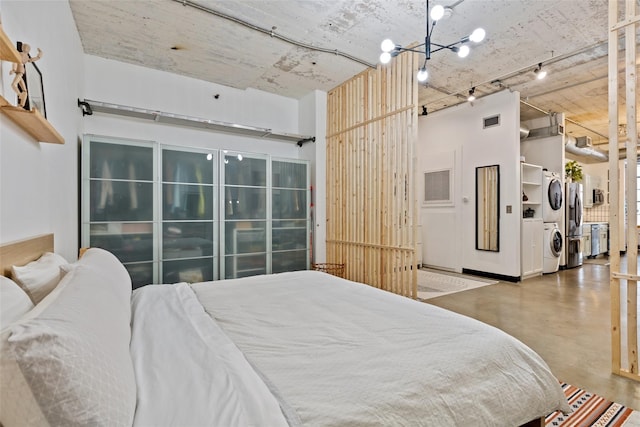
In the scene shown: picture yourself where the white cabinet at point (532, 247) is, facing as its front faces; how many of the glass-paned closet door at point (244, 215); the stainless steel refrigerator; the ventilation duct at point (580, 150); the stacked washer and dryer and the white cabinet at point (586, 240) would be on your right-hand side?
1

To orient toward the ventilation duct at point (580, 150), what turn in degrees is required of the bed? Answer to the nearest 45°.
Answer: approximately 45° to its left

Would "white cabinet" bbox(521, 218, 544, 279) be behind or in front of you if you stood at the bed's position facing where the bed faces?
in front

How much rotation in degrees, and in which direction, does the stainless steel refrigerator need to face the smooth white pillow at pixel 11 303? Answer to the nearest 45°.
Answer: approximately 45° to its right

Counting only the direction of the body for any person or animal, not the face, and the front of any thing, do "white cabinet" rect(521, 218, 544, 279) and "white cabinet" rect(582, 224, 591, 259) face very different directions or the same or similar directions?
same or similar directions

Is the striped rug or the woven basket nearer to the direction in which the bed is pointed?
the striped rug

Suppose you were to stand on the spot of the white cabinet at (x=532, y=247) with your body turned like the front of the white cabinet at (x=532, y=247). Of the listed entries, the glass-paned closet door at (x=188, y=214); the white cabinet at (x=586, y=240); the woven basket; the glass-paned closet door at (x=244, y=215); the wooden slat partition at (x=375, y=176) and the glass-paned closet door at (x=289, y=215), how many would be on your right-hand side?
5

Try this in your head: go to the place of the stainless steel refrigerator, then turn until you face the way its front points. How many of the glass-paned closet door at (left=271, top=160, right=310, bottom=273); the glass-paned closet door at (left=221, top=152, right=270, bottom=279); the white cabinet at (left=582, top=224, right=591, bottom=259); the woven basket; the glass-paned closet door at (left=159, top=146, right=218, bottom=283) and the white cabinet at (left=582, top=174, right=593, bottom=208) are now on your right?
4

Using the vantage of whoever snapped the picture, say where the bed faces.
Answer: facing to the right of the viewer

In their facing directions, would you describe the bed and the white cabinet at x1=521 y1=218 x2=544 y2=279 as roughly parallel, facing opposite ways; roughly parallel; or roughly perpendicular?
roughly perpendicular

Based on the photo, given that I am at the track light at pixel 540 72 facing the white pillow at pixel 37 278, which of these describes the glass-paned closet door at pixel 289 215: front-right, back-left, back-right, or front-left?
front-right

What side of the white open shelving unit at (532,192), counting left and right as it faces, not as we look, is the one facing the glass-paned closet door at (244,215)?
right

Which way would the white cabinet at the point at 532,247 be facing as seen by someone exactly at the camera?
facing the viewer and to the right of the viewer

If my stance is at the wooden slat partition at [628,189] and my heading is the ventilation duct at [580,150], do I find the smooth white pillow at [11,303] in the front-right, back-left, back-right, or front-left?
back-left

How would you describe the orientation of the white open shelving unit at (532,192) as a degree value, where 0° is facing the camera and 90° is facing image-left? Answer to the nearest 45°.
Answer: approximately 315°

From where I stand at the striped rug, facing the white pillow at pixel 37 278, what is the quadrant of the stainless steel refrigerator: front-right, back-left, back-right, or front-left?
back-right

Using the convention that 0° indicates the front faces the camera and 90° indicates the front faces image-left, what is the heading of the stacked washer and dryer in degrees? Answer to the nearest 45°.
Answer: approximately 315°
